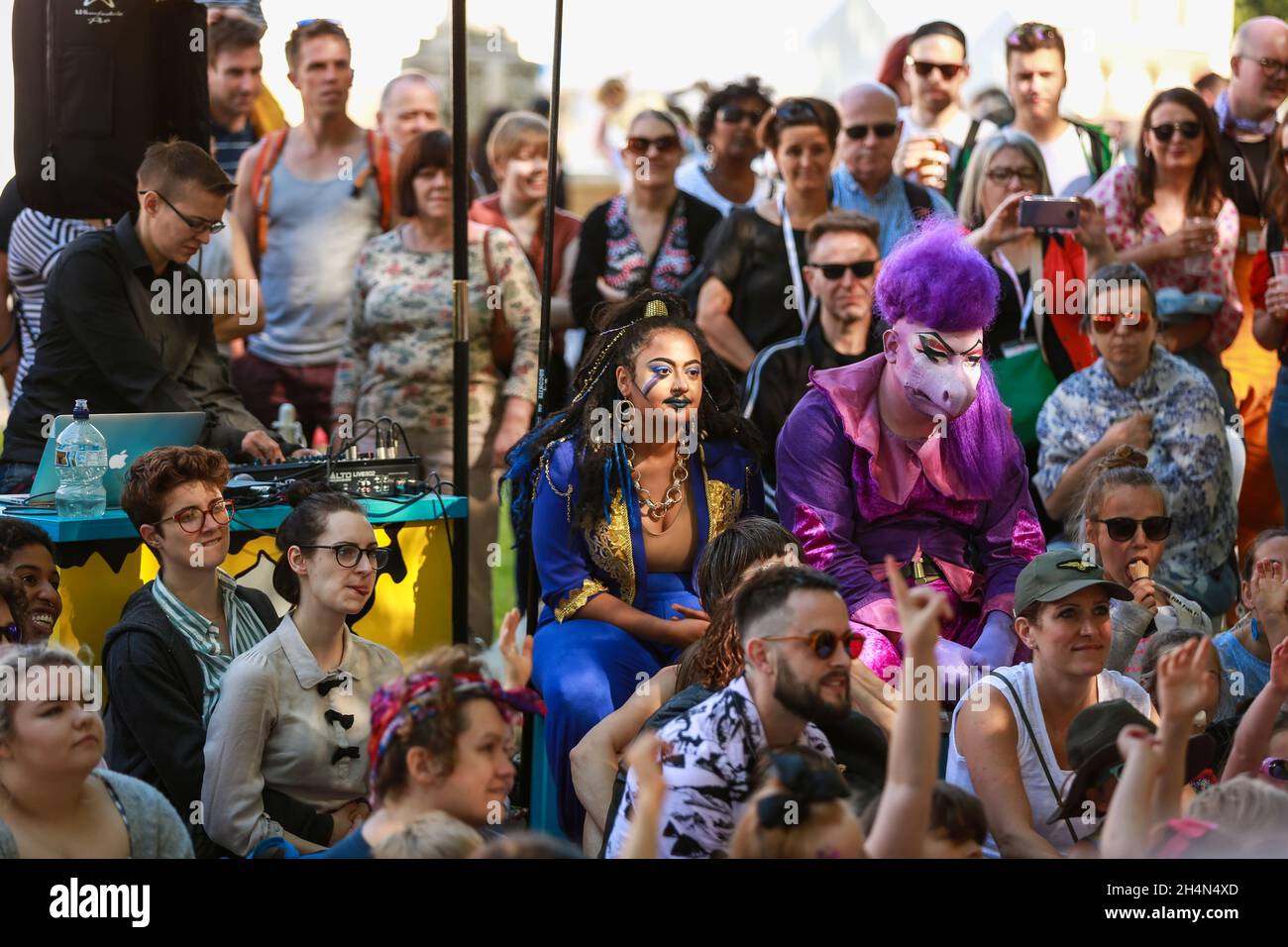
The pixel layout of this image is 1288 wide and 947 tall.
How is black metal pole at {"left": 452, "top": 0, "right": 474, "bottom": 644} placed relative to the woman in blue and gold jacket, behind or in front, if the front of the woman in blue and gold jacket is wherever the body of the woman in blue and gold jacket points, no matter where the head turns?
behind

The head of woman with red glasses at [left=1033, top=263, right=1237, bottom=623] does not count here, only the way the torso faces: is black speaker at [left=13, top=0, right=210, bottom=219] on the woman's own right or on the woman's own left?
on the woman's own right

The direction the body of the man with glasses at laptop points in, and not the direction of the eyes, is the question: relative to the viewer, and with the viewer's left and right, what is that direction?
facing the viewer and to the right of the viewer

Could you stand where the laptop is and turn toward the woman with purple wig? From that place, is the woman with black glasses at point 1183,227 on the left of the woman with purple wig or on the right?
left

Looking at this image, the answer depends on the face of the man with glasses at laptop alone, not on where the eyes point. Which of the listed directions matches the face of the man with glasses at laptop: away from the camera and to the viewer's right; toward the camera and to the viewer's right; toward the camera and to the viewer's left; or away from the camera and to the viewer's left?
toward the camera and to the viewer's right

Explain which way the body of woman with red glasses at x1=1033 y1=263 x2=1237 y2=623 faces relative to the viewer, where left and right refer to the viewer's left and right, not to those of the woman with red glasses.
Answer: facing the viewer

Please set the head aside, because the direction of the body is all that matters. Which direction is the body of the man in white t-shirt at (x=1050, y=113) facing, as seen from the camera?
toward the camera

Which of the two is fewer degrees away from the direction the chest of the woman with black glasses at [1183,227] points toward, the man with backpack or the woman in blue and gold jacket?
the woman in blue and gold jacket

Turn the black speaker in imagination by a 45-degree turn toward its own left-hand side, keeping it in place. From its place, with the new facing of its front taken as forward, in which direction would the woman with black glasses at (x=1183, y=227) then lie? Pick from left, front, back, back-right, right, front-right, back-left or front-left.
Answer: front-left

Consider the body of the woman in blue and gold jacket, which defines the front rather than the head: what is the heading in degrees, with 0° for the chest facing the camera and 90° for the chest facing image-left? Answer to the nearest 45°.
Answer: approximately 315°

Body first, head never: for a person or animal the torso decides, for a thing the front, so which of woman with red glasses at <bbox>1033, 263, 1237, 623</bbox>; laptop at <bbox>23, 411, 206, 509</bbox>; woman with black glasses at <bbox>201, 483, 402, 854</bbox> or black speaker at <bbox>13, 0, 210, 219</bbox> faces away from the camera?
the laptop

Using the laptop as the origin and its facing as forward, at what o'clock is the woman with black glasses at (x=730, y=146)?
The woman with black glasses is roughly at 2 o'clock from the laptop.

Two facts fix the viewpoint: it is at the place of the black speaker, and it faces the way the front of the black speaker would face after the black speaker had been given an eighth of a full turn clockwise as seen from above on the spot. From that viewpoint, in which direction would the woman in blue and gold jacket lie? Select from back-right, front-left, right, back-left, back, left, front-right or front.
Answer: left
